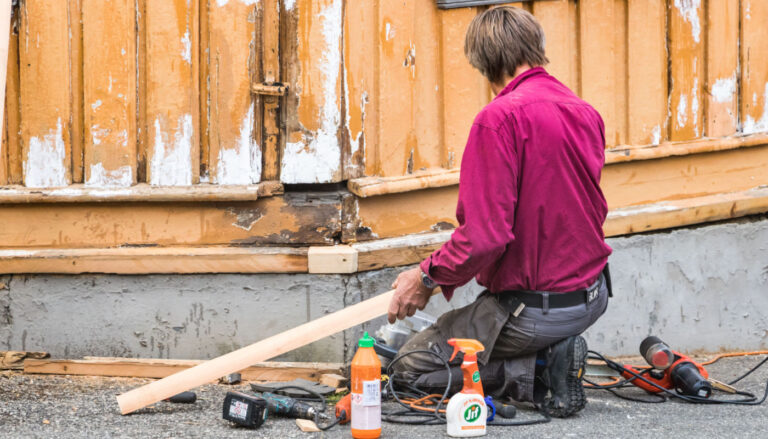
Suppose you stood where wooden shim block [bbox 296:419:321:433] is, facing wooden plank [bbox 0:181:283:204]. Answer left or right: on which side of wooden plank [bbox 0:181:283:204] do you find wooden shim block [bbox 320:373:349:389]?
right

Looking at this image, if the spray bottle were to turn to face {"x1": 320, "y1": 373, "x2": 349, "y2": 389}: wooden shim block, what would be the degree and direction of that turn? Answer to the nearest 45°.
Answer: approximately 45° to its right
